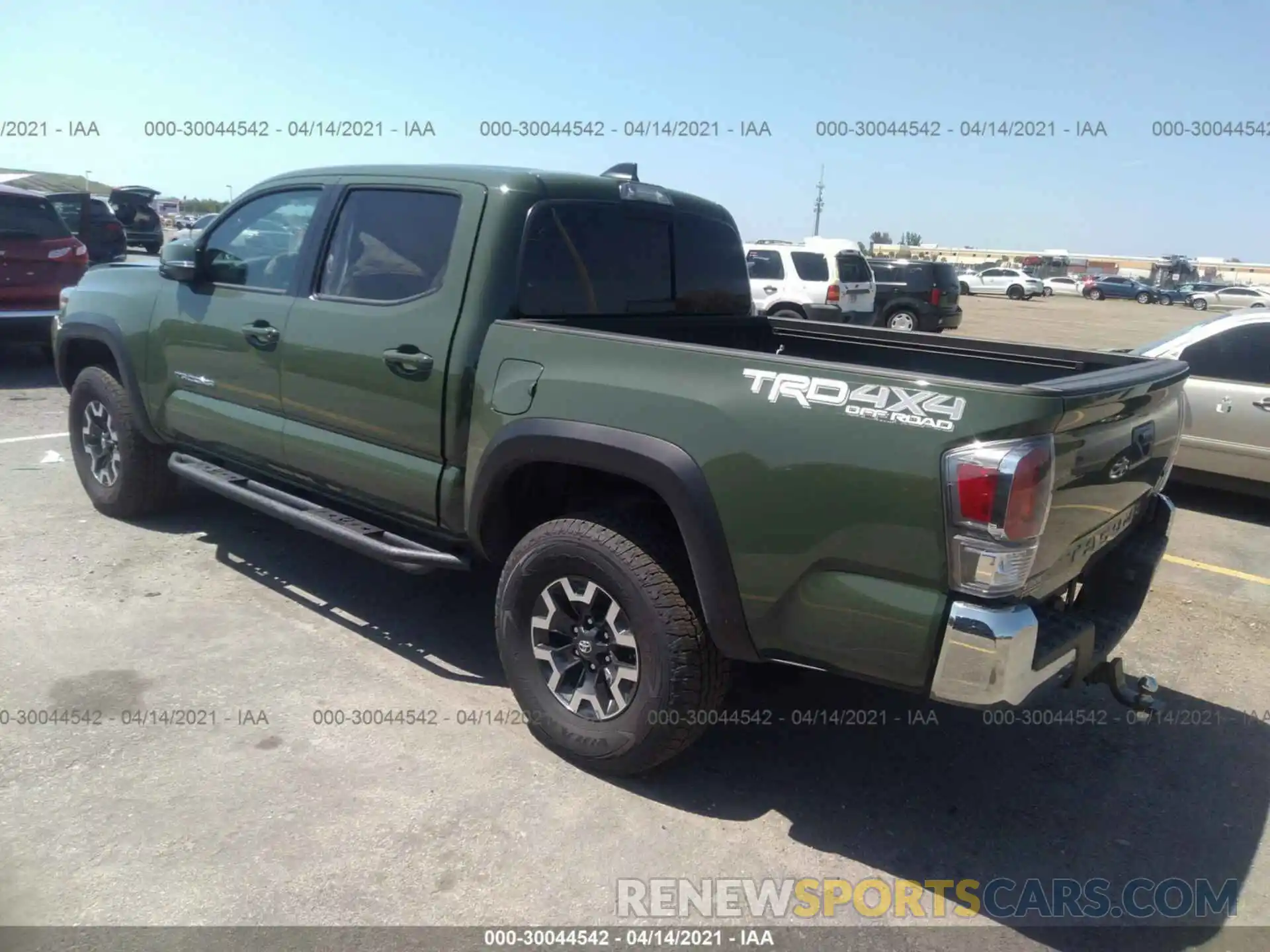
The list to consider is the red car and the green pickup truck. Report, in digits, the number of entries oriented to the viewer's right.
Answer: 0

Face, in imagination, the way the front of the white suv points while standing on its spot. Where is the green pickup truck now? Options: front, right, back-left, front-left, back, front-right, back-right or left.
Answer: back-left

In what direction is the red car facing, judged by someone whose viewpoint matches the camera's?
facing away from the viewer

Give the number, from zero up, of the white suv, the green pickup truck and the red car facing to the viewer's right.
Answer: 0

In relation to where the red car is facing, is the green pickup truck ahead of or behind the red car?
behind

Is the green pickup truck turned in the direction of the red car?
yes

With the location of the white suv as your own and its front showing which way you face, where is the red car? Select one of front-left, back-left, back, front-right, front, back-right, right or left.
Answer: left

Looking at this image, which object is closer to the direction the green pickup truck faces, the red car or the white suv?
the red car

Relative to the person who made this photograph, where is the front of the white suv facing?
facing away from the viewer and to the left of the viewer

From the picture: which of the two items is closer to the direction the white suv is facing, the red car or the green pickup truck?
the red car

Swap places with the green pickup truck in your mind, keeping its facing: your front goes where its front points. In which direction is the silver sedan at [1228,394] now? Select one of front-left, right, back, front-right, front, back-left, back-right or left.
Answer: right

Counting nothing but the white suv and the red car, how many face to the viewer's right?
0

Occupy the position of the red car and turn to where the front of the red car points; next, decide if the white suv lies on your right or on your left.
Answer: on your right

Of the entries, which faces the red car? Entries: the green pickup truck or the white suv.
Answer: the green pickup truck
